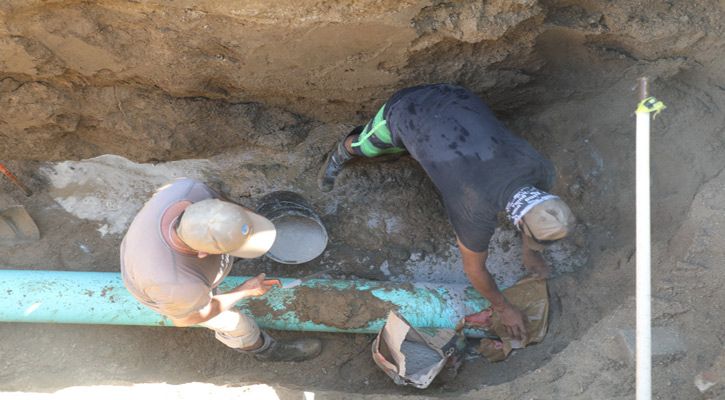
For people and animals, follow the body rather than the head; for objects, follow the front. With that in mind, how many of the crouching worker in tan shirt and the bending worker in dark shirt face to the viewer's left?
0

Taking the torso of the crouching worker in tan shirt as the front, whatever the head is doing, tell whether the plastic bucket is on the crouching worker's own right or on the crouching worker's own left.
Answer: on the crouching worker's own left

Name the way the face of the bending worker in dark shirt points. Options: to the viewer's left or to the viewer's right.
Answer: to the viewer's right

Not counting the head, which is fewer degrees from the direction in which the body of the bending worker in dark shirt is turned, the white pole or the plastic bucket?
the white pole

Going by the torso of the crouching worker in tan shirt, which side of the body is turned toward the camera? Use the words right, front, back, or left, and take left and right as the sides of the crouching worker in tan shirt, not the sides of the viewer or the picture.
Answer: right

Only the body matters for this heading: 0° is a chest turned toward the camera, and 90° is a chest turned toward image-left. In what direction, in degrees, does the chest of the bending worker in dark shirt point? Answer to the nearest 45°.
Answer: approximately 315°

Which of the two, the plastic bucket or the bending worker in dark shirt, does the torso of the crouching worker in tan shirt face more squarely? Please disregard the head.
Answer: the bending worker in dark shirt

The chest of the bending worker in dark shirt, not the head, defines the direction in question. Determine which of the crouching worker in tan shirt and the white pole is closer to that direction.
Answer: the white pole

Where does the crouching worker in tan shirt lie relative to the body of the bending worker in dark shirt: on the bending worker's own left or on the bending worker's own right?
on the bending worker's own right

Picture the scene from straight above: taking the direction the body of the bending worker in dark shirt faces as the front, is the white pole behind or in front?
in front

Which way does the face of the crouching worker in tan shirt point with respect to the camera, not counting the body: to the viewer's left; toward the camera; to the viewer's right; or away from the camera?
to the viewer's right

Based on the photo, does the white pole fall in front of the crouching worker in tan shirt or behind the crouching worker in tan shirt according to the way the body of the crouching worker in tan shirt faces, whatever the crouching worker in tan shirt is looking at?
in front
